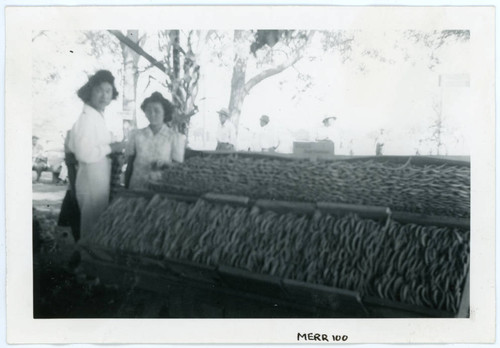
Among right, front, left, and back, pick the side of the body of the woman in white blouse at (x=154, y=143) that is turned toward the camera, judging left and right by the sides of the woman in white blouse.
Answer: front
